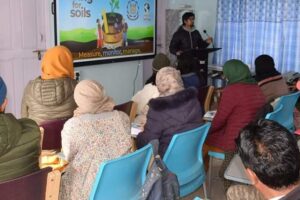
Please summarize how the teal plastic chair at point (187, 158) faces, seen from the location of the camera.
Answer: facing away from the viewer and to the left of the viewer

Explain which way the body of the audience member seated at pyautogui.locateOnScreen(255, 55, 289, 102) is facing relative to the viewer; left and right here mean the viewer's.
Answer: facing away from the viewer and to the left of the viewer

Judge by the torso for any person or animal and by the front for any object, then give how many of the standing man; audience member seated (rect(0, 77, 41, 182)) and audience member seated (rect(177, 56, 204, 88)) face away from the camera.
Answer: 2

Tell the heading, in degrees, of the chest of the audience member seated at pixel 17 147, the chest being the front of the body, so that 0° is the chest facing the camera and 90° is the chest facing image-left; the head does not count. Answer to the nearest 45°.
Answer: approximately 180°

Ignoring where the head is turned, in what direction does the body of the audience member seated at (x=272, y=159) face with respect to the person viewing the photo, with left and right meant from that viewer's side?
facing away from the viewer and to the left of the viewer

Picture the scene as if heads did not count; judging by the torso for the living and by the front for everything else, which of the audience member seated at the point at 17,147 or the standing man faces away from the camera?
the audience member seated

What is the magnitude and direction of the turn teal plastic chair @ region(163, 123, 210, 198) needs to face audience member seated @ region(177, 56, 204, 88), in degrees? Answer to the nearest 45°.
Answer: approximately 45° to its right

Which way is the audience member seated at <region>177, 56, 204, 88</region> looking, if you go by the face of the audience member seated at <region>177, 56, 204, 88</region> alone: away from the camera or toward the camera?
away from the camera

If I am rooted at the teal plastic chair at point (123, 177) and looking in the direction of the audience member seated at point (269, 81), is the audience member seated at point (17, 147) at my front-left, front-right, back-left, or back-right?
back-left
